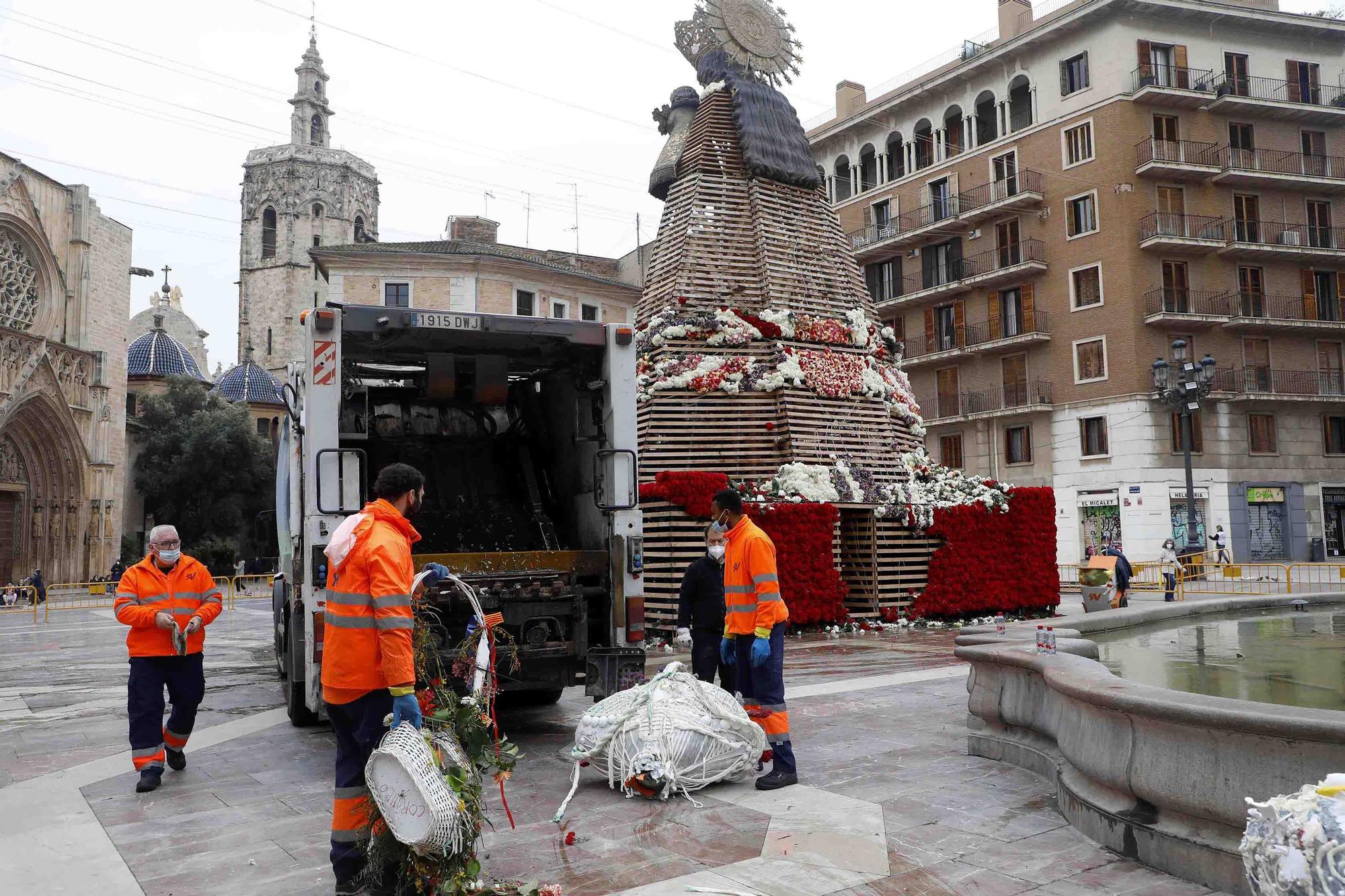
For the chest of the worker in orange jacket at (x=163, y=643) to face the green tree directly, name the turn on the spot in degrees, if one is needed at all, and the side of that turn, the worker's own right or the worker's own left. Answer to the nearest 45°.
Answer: approximately 180°

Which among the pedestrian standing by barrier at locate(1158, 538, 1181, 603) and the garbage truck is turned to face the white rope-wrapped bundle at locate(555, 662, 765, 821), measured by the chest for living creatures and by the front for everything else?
the pedestrian standing by barrier

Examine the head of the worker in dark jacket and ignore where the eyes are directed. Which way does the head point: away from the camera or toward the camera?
toward the camera

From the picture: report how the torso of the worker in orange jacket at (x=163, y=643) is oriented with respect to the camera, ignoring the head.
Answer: toward the camera

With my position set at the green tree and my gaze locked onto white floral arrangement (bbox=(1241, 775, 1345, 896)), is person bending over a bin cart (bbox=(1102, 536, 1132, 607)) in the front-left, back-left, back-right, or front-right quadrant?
front-left

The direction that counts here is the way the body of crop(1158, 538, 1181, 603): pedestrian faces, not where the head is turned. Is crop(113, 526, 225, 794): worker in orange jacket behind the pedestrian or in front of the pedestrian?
in front

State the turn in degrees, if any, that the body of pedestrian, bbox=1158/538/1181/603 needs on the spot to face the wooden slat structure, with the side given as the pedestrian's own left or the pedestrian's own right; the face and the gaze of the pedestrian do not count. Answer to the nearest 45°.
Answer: approximately 45° to the pedestrian's own right

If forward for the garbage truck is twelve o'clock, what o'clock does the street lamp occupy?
The street lamp is roughly at 2 o'clock from the garbage truck.

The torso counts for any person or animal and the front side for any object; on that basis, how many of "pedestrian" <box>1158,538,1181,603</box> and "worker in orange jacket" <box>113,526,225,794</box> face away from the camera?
0

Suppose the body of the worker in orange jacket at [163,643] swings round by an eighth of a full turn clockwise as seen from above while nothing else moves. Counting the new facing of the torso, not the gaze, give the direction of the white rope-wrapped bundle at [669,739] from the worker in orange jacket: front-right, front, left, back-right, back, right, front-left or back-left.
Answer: left

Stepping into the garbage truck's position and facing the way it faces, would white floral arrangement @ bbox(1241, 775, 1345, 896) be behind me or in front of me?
behind

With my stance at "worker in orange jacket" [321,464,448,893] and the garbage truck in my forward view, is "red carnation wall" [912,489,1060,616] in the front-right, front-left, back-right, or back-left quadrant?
front-right

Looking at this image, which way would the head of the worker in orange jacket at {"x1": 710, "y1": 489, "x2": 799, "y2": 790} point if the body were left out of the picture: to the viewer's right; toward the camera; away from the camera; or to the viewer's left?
to the viewer's left

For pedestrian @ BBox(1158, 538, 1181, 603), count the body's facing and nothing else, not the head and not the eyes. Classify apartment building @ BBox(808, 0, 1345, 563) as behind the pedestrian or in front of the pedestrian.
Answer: behind

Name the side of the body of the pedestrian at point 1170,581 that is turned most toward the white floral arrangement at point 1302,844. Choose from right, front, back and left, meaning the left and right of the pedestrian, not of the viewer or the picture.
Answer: front

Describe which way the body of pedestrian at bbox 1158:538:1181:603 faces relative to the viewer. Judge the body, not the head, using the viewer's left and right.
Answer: facing the viewer

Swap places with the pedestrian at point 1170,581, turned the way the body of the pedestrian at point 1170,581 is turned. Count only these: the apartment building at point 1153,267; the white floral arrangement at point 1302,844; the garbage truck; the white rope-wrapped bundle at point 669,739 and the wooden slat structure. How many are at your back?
1

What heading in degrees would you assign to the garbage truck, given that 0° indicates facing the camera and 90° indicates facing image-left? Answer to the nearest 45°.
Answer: approximately 180°
